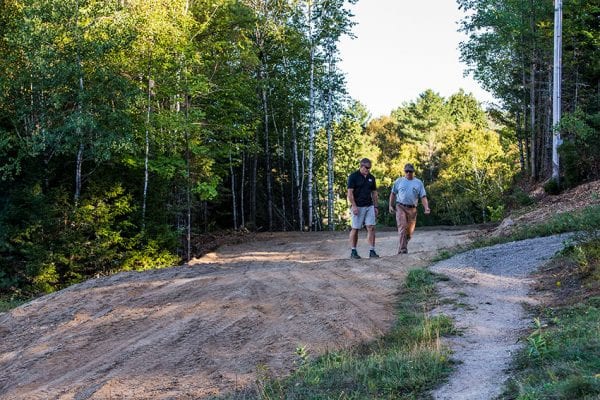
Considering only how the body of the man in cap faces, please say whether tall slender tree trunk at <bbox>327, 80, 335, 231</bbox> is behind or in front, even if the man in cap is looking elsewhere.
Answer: behind

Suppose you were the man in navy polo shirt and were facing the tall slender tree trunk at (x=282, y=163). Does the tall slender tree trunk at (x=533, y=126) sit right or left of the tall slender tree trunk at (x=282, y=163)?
right

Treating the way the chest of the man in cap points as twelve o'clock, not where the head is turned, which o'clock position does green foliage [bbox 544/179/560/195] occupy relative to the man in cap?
The green foliage is roughly at 7 o'clock from the man in cap.

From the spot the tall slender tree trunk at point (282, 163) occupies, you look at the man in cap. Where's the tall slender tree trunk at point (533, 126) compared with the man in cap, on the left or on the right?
left

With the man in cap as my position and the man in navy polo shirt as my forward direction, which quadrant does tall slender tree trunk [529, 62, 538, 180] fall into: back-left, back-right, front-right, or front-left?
back-right

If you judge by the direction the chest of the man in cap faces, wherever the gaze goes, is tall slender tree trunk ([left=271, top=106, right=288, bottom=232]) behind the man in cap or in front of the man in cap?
behind

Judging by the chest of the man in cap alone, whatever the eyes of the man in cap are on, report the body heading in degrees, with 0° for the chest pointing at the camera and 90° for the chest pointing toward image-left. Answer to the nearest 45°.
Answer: approximately 0°

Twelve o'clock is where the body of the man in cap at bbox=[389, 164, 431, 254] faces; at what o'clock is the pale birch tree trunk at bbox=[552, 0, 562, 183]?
The pale birch tree trunk is roughly at 7 o'clock from the man in cap.

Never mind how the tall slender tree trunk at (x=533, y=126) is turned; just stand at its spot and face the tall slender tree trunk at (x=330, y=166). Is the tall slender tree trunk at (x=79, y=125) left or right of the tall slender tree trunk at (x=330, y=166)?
left

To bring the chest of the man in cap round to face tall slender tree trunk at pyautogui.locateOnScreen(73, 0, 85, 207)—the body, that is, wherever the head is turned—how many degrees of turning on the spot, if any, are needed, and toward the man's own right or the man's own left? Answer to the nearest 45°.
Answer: approximately 90° to the man's own right

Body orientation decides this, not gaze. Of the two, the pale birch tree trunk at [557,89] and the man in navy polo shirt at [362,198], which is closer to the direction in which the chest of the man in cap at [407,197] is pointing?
the man in navy polo shirt
